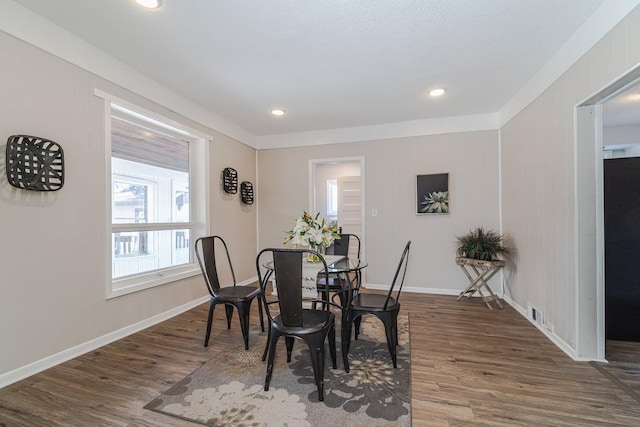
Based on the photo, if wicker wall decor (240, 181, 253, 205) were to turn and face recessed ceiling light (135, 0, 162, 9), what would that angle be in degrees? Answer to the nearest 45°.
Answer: approximately 45° to its right

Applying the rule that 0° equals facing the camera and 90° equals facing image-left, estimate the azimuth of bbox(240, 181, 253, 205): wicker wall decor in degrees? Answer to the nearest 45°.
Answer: approximately 315°

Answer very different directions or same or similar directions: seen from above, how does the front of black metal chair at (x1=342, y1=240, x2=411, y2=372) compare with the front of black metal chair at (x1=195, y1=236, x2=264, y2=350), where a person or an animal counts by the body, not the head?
very different directions

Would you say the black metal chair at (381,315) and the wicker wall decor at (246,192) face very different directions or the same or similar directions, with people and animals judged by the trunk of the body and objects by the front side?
very different directions

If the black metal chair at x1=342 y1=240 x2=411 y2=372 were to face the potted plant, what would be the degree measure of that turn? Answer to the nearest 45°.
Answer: approximately 135° to its right

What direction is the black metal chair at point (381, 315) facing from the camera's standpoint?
to the viewer's left

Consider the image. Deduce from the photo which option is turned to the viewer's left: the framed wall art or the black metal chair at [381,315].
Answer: the black metal chair

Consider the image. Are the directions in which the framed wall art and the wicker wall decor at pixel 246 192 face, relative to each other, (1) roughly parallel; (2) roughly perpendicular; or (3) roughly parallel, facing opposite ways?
roughly perpendicular

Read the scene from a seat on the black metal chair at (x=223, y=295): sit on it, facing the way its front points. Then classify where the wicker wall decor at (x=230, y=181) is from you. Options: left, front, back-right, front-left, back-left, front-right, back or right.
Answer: back-left

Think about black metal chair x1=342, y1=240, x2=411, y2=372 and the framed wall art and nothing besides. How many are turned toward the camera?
1

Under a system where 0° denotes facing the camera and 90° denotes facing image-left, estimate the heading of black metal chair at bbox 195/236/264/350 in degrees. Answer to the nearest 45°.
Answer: approximately 315°
